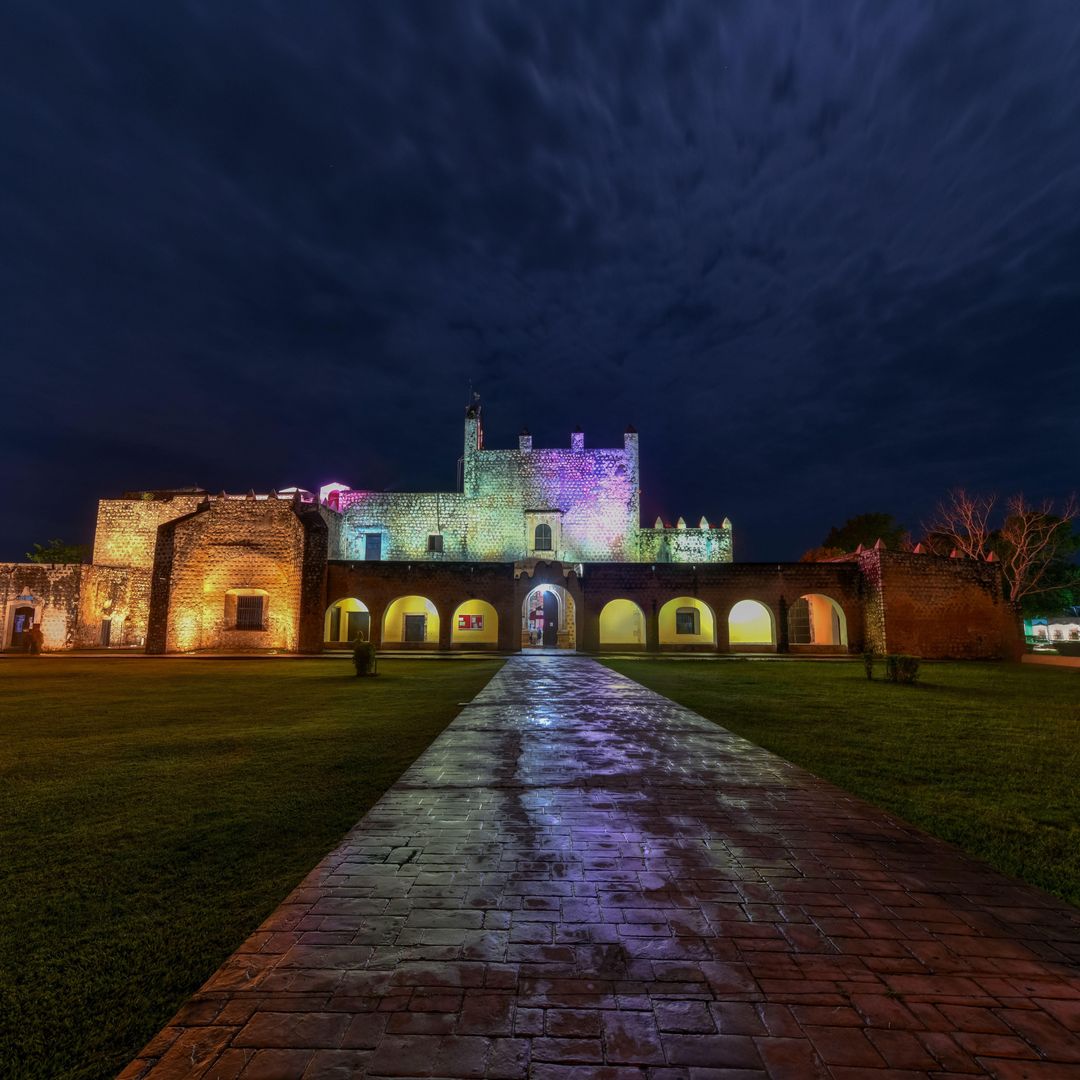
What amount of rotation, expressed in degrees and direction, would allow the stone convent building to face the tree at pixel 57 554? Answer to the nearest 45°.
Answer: approximately 135° to its right

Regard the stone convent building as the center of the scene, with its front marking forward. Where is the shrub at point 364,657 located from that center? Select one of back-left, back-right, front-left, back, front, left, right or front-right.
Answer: front

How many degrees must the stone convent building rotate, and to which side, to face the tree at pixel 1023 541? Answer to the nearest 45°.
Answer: approximately 90° to its left

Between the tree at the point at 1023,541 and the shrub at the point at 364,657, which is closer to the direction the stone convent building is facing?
the shrub

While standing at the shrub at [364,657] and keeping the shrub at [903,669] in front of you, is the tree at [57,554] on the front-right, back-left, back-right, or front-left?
back-left

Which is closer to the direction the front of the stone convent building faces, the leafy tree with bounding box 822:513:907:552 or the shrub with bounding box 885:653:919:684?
the shrub

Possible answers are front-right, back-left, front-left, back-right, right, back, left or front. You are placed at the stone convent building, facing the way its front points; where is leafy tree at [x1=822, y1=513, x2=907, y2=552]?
back-left

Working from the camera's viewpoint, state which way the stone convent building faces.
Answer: facing the viewer

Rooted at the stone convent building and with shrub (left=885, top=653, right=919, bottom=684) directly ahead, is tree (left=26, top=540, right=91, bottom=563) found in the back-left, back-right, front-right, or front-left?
back-right
